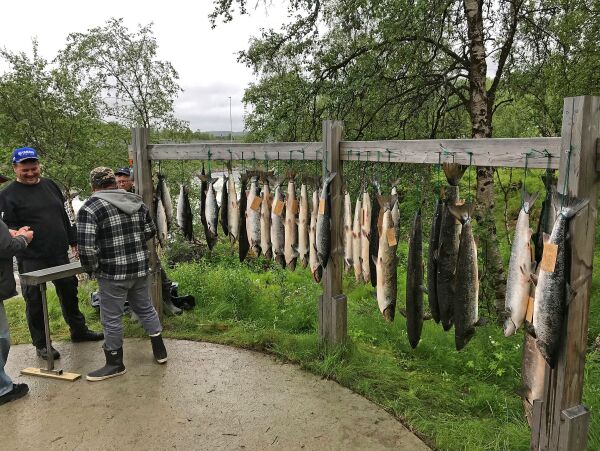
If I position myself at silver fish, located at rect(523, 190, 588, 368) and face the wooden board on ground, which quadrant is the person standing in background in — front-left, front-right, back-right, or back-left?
front-right

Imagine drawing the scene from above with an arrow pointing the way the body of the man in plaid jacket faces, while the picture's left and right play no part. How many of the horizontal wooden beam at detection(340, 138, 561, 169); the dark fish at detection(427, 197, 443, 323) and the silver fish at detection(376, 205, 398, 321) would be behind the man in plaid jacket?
3

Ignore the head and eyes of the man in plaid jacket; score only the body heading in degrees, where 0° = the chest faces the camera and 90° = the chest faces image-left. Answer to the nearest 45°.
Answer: approximately 135°

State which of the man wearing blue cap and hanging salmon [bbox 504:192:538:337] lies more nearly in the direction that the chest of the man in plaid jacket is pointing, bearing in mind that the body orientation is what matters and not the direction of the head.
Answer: the man wearing blue cap

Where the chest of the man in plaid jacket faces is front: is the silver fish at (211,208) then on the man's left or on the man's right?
on the man's right
